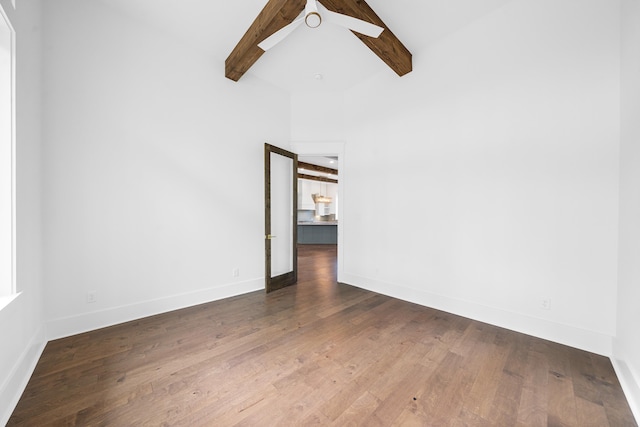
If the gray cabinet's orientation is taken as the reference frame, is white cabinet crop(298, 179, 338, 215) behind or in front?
behind

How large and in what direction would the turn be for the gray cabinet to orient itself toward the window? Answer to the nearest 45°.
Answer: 0° — it already faces it

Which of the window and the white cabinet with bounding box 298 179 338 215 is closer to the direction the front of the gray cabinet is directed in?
the window

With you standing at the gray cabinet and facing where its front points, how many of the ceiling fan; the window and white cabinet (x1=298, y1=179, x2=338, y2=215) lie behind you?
1

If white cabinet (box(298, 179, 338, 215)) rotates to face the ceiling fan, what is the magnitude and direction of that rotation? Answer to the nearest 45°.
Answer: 0° — it already faces it

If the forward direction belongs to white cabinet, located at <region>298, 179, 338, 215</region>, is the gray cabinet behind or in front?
in front

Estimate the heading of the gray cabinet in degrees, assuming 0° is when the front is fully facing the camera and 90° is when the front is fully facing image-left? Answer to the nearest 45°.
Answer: approximately 0°

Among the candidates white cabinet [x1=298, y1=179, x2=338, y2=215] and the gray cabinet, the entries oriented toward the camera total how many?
2

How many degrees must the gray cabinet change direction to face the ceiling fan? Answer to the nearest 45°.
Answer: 0° — it already faces it
